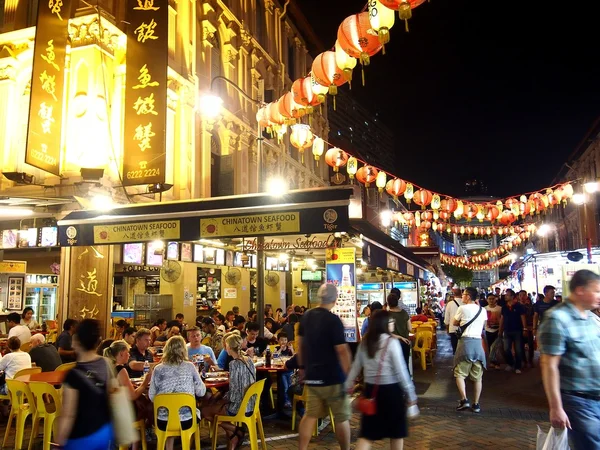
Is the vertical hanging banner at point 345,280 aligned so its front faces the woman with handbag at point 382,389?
yes

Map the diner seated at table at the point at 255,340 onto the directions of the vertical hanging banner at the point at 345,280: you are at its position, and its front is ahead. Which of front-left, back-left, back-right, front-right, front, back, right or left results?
front-right

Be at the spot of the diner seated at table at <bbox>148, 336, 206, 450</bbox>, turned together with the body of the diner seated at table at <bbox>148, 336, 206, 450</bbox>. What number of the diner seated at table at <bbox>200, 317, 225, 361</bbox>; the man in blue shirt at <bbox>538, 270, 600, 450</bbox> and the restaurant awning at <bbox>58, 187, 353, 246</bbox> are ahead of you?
2

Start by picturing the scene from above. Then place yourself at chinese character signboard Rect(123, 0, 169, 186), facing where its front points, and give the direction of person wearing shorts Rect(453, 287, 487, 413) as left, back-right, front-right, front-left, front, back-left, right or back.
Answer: front-left

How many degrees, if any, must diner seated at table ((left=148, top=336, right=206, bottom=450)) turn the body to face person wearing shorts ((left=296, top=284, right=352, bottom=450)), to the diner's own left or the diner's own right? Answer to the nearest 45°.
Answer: approximately 135° to the diner's own right

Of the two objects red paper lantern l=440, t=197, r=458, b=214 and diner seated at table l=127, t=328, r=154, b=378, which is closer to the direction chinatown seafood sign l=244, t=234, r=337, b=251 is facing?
the diner seated at table

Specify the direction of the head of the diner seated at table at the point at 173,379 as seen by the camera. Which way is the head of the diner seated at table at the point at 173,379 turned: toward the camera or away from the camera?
away from the camera

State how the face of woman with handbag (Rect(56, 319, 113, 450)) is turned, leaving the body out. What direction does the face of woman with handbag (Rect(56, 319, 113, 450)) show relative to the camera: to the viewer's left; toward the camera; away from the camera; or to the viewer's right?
away from the camera

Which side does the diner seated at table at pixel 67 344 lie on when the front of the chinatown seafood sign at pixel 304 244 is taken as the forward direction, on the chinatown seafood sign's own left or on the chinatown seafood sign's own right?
on the chinatown seafood sign's own right

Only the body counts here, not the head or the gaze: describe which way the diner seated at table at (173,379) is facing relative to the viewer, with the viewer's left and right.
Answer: facing away from the viewer
